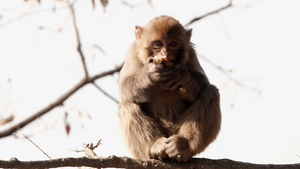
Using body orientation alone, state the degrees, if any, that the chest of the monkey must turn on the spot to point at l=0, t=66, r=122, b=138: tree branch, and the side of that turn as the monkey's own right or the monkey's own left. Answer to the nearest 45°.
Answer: approximately 135° to the monkey's own right

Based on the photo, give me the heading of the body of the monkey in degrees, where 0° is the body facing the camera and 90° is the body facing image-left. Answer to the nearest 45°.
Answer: approximately 0°

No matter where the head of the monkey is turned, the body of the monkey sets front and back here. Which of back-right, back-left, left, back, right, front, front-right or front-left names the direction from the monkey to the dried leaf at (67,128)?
back-right
